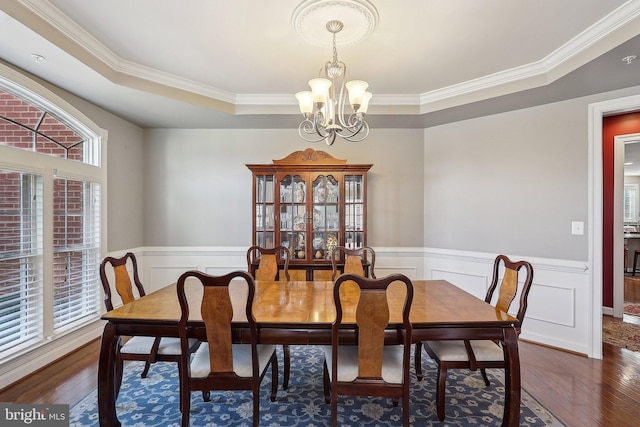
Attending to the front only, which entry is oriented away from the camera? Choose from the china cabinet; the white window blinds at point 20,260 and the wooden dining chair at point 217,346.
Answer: the wooden dining chair

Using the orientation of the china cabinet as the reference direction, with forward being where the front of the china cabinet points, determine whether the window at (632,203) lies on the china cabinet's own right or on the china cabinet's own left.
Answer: on the china cabinet's own left

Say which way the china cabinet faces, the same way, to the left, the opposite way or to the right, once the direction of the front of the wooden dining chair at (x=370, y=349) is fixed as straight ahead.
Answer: the opposite way

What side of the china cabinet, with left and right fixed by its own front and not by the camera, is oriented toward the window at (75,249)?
right

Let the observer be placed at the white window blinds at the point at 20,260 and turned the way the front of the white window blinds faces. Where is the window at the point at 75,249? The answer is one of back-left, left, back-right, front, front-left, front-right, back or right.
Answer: left

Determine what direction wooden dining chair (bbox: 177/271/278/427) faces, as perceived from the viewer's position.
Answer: facing away from the viewer

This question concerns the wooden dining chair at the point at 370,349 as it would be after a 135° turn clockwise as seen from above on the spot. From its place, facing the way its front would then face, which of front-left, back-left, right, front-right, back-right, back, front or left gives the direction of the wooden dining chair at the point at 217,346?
back-right

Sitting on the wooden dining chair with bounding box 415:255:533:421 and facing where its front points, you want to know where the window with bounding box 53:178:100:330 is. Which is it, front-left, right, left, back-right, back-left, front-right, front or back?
front-right

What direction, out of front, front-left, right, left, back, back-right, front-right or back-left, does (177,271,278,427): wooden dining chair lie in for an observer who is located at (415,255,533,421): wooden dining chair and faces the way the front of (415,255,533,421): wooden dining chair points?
front

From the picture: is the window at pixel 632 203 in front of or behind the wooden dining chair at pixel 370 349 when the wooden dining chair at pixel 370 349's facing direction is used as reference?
in front

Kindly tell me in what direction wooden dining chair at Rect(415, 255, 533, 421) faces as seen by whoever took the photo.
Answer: facing the viewer and to the left of the viewer

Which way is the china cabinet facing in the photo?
toward the camera

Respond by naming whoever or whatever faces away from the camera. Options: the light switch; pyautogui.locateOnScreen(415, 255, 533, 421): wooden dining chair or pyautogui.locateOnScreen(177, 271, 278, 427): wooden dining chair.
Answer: pyautogui.locateOnScreen(177, 271, 278, 427): wooden dining chair

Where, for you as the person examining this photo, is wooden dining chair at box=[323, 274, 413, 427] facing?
facing away from the viewer
